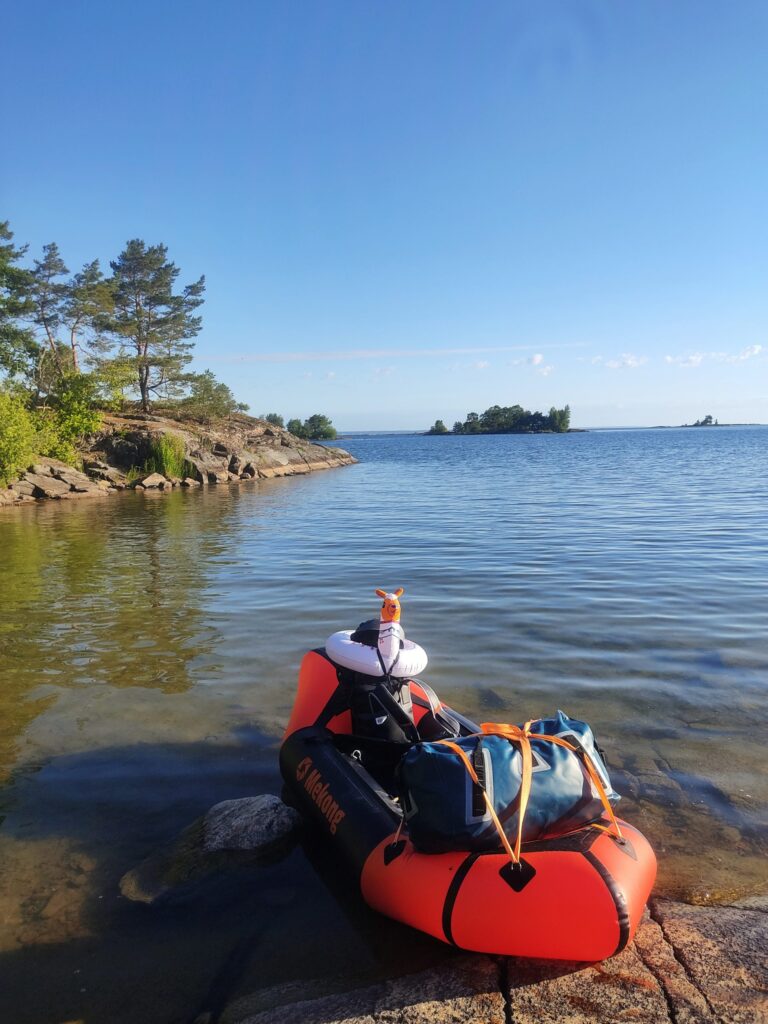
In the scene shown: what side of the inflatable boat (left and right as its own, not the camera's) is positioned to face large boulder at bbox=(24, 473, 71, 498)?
back

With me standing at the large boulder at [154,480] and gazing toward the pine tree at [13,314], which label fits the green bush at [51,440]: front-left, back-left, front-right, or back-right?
front-left

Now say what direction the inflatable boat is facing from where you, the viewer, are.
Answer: facing the viewer and to the right of the viewer

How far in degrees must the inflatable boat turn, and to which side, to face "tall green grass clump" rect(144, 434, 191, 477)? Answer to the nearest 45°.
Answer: approximately 180°

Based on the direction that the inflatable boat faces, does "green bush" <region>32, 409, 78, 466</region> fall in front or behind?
behind

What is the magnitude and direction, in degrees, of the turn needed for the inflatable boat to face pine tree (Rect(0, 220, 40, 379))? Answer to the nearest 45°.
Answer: approximately 180°

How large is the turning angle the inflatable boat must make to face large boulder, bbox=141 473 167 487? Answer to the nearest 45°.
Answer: approximately 180°

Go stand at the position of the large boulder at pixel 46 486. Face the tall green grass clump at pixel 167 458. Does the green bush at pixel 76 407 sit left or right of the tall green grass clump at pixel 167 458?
left

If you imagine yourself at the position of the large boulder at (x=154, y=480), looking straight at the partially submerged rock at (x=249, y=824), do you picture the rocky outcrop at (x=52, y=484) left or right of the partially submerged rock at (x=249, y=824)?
right

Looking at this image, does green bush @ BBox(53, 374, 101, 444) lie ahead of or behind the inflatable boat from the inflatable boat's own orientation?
behind

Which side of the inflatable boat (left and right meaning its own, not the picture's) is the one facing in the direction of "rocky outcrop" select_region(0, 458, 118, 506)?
back
